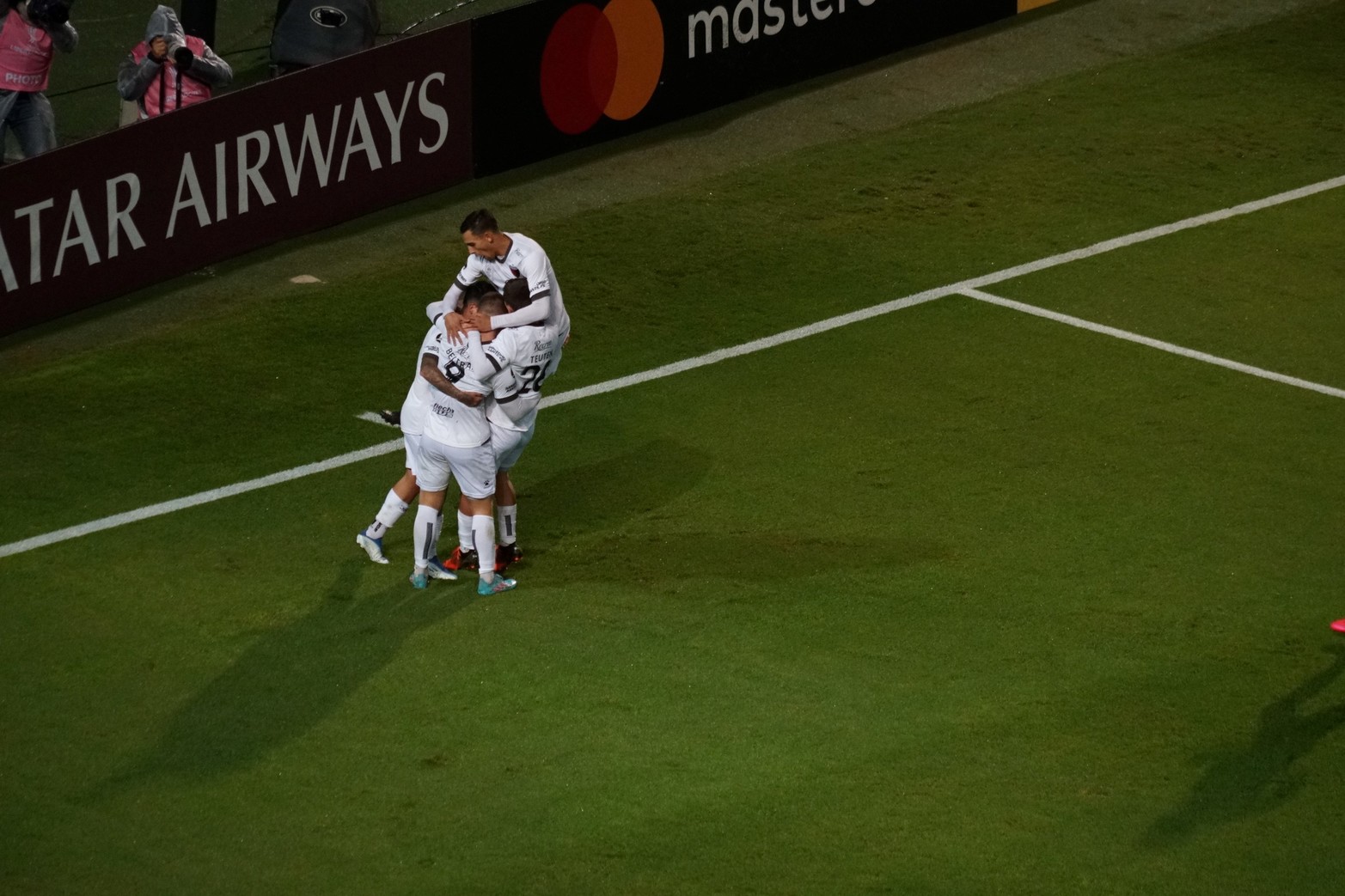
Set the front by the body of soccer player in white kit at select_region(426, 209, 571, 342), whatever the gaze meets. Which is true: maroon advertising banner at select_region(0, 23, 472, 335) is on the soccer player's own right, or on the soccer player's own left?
on the soccer player's own right

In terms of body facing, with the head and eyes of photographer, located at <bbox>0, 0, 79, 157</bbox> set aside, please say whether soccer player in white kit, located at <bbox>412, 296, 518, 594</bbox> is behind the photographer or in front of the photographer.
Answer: in front

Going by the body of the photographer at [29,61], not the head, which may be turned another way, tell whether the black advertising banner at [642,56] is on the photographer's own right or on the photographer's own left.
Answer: on the photographer's own left

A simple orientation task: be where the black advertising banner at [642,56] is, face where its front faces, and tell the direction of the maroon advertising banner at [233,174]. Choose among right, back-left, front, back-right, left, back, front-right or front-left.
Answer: right

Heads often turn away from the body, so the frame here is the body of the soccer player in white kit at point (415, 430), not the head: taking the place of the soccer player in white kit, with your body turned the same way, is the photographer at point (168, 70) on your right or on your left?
on your left

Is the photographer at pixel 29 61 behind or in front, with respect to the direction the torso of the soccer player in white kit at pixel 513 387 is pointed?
in front

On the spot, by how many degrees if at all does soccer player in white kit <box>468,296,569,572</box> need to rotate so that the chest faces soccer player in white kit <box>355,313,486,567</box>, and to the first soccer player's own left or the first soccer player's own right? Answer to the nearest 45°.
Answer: approximately 45° to the first soccer player's own left

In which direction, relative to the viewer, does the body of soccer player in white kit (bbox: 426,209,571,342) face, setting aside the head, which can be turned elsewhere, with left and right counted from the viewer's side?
facing the viewer and to the left of the viewer

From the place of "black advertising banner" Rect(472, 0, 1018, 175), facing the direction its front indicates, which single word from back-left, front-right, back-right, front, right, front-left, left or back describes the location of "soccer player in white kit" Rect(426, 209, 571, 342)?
front-right

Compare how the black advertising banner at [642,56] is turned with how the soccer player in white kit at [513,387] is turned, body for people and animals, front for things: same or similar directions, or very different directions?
very different directions
